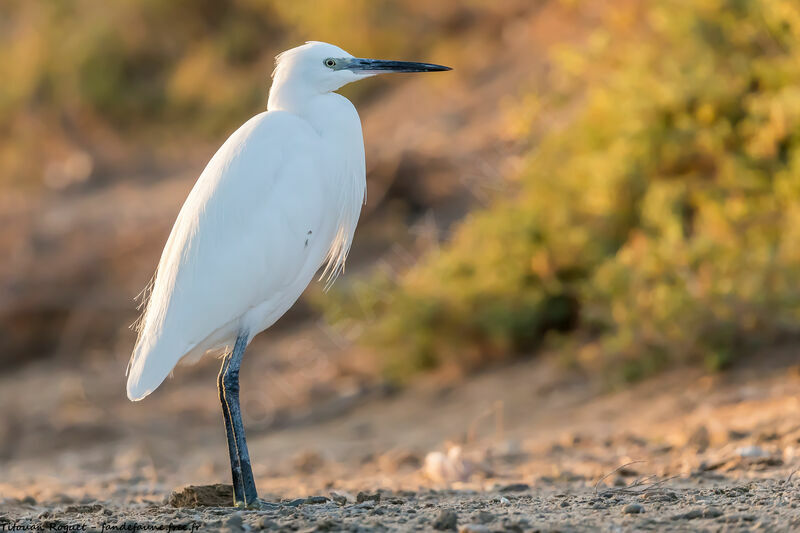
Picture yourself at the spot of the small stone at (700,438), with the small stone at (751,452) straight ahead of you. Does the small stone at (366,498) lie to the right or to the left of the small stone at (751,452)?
right

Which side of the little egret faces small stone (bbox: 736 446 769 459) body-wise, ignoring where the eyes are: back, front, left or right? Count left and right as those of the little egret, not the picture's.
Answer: front

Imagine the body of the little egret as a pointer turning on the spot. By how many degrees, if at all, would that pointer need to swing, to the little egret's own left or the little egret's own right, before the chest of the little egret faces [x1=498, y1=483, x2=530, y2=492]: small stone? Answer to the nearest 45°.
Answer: approximately 45° to the little egret's own left

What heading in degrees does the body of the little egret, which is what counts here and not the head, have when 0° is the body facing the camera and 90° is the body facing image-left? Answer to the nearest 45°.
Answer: approximately 270°

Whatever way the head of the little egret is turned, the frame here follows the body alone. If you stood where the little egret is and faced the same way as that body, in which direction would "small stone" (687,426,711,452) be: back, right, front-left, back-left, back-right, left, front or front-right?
front-left
